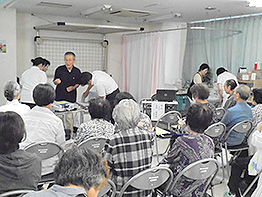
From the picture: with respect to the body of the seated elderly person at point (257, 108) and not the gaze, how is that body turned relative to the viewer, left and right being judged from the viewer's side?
facing away from the viewer and to the left of the viewer

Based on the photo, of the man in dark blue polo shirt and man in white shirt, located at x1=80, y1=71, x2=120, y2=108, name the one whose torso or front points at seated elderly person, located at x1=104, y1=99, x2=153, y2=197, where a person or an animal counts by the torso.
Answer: the man in dark blue polo shirt

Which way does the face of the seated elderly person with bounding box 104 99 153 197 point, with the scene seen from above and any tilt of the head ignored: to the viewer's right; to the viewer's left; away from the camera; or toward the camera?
away from the camera

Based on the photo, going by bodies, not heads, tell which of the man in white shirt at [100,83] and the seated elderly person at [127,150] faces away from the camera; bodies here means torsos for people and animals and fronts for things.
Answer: the seated elderly person

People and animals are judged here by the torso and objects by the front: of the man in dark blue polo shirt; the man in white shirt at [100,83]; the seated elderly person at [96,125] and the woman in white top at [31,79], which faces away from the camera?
the seated elderly person

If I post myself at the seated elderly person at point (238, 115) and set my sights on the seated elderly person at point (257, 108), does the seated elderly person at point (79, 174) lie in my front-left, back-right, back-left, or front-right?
back-right

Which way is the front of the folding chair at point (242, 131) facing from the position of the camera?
facing away from the viewer and to the left of the viewer

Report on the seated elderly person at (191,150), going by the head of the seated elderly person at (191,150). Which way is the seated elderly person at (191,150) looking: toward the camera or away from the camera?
away from the camera

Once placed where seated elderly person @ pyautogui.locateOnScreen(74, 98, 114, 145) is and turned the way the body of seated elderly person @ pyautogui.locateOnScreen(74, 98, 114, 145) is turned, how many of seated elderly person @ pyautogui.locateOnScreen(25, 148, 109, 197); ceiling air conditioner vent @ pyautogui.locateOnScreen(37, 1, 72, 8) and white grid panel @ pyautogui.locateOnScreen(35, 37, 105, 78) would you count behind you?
1

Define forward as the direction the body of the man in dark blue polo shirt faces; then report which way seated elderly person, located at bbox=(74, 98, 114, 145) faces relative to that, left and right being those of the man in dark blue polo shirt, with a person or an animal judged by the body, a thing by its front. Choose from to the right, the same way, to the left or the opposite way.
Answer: the opposite way

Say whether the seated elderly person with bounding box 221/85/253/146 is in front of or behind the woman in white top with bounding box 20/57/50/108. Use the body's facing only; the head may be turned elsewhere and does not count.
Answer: in front

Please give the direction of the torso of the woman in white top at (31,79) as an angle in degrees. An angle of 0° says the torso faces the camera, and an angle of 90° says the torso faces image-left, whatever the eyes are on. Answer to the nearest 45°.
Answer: approximately 270°

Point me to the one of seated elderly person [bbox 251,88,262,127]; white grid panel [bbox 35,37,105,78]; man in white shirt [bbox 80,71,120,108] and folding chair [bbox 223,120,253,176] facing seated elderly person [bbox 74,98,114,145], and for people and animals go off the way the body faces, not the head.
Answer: the white grid panel

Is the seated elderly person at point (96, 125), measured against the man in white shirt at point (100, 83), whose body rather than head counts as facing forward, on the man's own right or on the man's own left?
on the man's own left

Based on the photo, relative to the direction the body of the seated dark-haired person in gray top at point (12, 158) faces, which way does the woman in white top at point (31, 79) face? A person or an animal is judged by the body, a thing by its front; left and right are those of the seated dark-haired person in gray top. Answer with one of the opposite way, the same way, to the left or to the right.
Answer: to the right

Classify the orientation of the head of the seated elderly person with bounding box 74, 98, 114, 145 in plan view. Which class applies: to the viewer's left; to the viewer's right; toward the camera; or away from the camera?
away from the camera

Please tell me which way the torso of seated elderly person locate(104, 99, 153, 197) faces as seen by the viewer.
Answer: away from the camera

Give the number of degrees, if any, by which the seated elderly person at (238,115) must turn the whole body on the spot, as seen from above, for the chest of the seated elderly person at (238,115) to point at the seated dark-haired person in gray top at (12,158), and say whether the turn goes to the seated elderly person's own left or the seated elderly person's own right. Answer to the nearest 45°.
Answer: approximately 90° to the seated elderly person's own left

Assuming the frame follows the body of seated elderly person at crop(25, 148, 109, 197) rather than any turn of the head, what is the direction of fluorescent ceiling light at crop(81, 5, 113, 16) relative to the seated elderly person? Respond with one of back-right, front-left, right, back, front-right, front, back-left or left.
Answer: front-left

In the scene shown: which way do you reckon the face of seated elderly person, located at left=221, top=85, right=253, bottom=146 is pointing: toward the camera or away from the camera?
away from the camera
